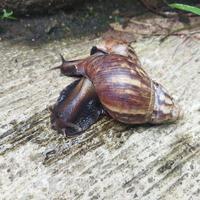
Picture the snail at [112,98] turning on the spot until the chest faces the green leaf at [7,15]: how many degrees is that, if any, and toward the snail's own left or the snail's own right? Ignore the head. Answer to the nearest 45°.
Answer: approximately 45° to the snail's own right

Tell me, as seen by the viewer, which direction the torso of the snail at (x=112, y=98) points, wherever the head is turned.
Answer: to the viewer's left
